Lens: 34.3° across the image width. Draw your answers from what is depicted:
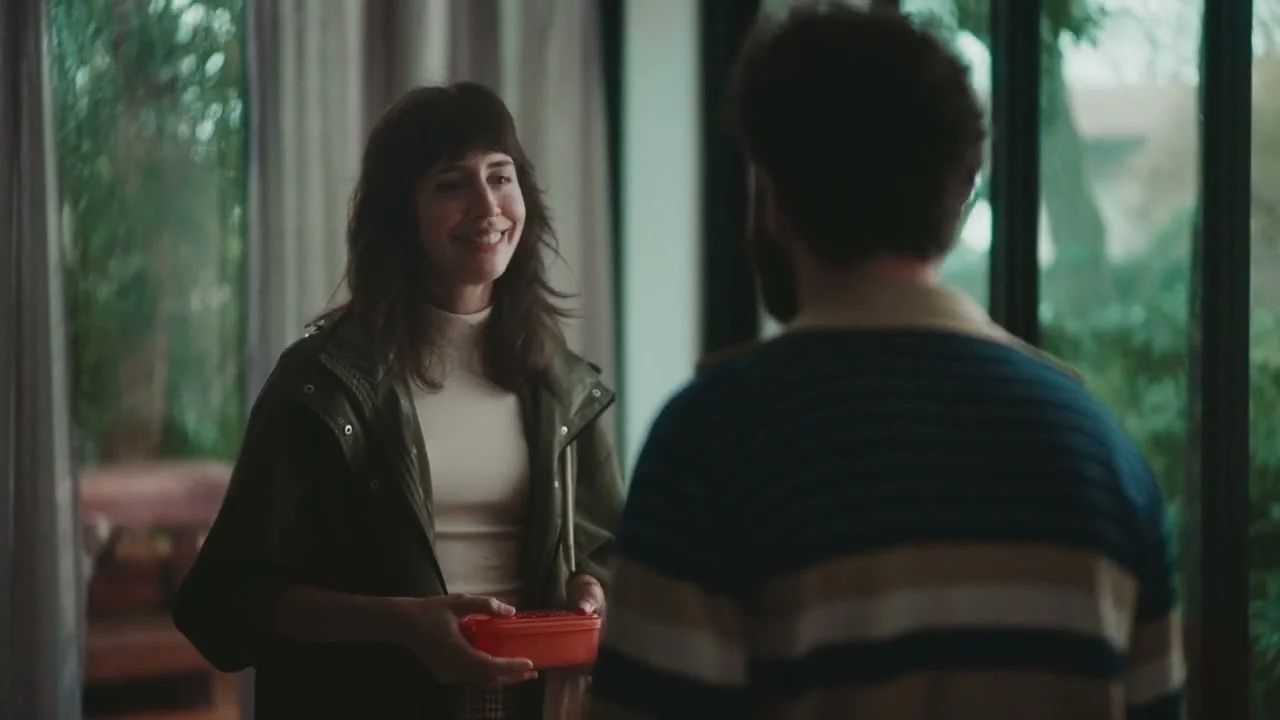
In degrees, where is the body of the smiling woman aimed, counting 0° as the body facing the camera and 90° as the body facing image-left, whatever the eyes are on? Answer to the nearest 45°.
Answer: approximately 315°

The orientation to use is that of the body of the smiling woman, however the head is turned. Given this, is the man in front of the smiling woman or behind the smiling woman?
in front

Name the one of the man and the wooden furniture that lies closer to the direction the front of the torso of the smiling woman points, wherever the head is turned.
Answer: the man

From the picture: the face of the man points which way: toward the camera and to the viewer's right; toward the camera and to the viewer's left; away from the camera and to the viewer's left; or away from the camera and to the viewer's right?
away from the camera and to the viewer's left

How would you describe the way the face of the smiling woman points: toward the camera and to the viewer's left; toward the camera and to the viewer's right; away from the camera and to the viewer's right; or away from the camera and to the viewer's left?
toward the camera and to the viewer's right

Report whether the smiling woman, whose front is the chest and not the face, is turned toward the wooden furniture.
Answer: no
